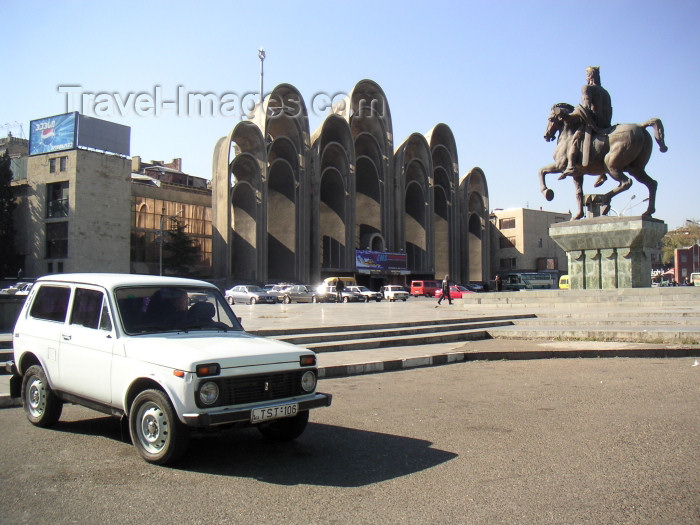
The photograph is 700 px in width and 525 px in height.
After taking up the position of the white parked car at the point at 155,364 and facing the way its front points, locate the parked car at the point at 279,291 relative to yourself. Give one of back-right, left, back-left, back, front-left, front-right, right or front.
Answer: back-left

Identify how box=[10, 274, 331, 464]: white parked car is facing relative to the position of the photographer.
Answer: facing the viewer and to the right of the viewer

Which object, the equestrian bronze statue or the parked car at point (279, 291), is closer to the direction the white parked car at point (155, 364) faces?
the equestrian bronze statue

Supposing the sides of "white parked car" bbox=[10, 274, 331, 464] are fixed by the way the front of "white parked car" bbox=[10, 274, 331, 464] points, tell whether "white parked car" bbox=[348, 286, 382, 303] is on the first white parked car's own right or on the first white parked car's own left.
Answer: on the first white parked car's own left

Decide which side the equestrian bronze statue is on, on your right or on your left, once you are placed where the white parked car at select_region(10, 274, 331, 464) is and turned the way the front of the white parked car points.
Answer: on your left

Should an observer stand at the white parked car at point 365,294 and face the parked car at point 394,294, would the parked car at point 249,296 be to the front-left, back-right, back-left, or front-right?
back-right

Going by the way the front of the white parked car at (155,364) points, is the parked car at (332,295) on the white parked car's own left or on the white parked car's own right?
on the white parked car's own left

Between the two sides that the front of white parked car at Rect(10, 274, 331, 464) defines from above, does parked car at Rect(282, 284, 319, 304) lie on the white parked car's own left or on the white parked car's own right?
on the white parked car's own left

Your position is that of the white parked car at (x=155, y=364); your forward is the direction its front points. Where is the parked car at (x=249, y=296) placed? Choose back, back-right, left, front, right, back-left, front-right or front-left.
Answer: back-left

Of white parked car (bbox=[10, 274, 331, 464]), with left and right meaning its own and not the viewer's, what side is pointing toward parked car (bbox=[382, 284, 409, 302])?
left
